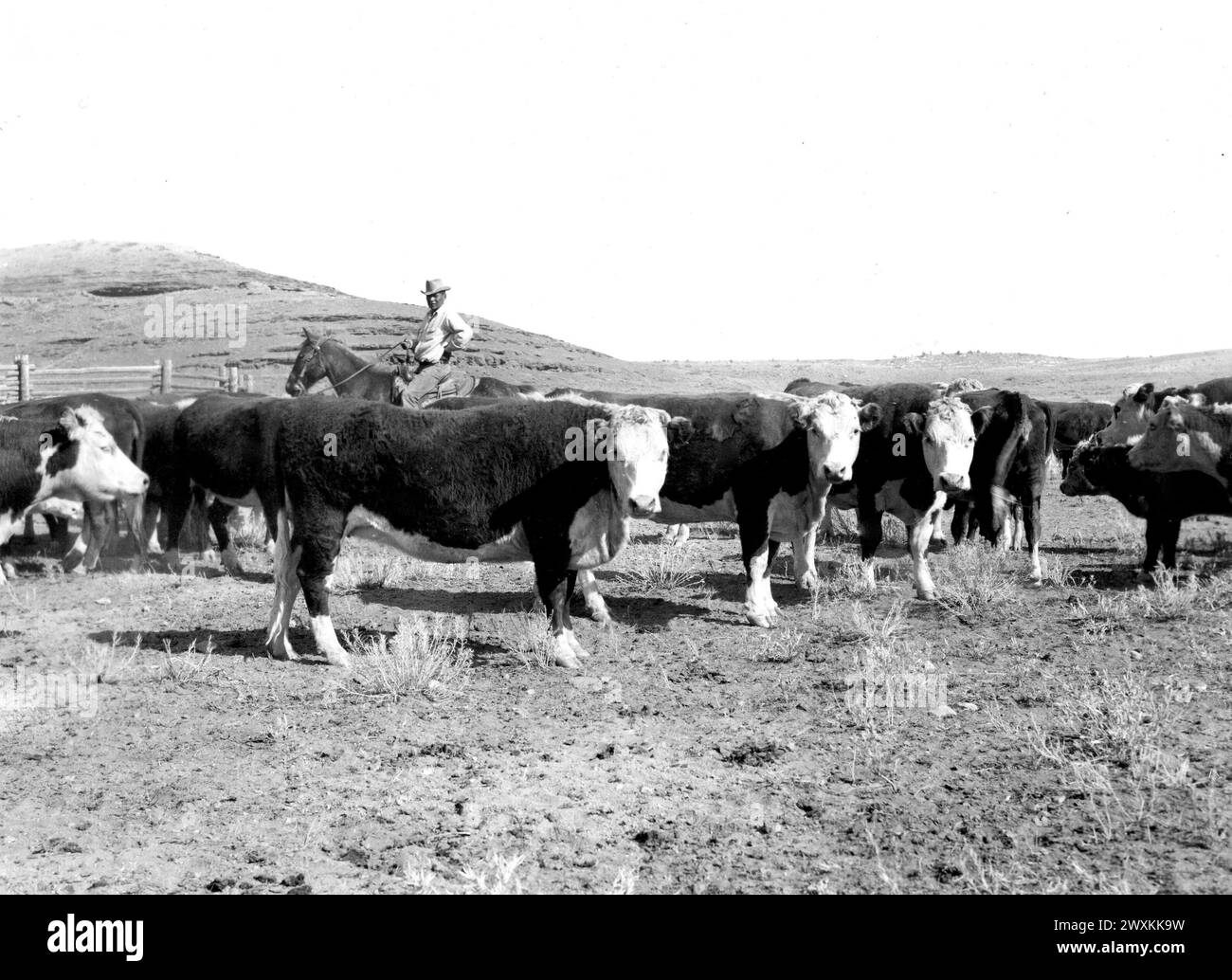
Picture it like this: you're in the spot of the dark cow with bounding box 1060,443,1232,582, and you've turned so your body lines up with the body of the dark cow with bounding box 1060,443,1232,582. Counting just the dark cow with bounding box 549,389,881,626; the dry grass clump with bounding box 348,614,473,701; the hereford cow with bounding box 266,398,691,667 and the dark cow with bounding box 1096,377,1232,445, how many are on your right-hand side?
1

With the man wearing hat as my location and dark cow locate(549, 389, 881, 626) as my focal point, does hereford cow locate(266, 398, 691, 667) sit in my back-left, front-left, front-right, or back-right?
front-right

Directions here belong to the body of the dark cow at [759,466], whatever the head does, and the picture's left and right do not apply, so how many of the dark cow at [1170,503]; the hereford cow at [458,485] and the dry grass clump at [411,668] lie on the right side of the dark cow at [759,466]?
2

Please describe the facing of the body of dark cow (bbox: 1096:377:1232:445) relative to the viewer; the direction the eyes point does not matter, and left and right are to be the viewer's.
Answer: facing to the left of the viewer

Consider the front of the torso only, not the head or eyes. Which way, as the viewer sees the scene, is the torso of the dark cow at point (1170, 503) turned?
to the viewer's left

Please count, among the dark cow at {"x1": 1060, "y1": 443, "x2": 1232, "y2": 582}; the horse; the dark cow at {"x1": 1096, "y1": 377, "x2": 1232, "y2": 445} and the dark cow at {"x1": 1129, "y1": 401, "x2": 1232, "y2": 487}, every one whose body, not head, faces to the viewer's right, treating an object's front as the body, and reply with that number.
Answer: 0

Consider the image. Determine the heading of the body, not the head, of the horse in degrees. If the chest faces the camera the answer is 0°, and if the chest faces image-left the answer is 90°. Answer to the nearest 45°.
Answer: approximately 90°

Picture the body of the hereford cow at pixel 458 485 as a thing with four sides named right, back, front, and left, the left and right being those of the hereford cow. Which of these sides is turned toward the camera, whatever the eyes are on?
right

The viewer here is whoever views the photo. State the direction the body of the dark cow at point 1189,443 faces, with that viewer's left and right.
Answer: facing to the left of the viewer

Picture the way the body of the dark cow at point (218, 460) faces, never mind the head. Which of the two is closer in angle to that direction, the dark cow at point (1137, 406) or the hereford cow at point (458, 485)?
the dark cow

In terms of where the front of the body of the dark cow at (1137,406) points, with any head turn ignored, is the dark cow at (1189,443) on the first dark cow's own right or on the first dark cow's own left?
on the first dark cow's own left
